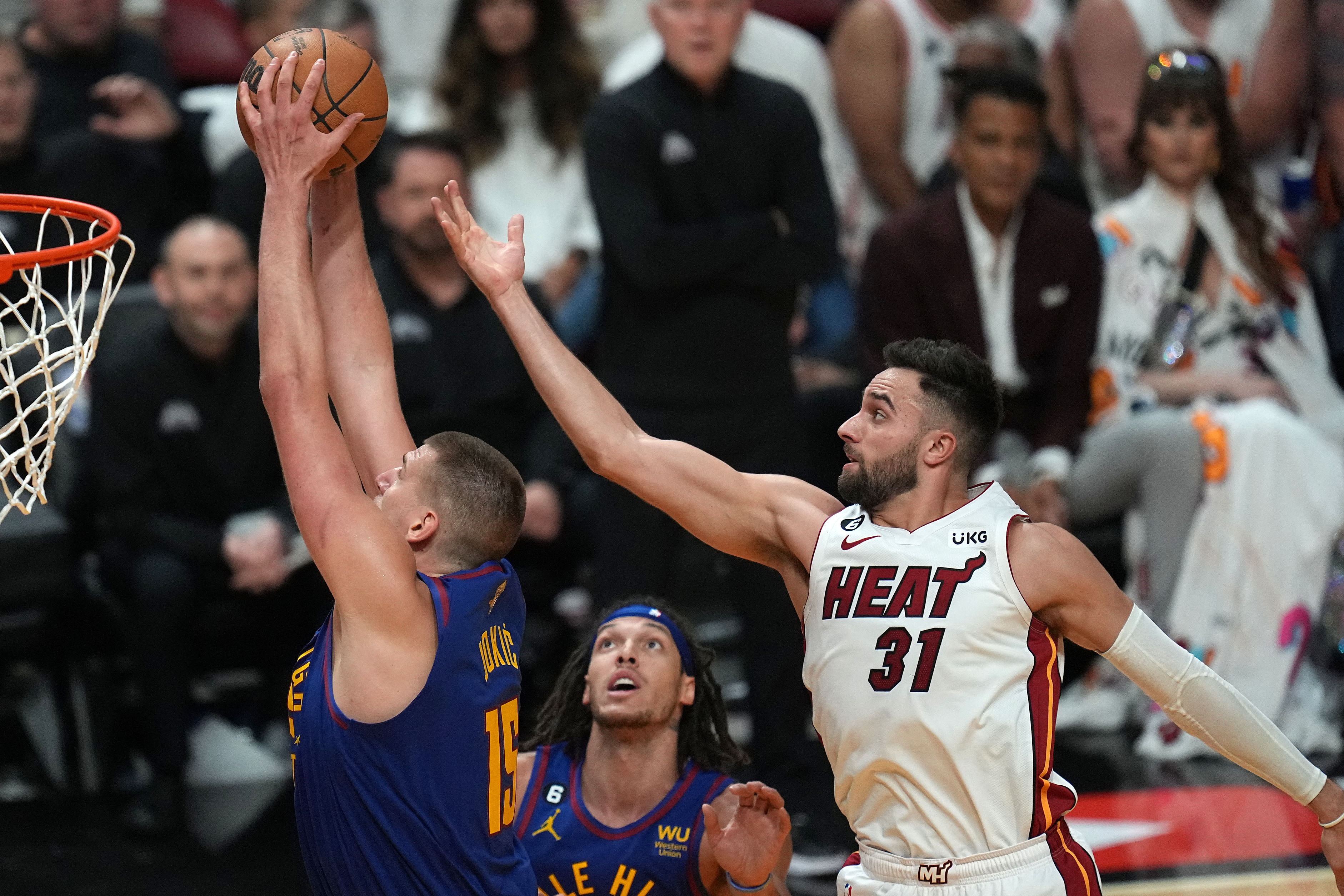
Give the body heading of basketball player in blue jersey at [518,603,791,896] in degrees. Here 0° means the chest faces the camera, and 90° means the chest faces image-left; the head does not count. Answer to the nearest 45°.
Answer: approximately 0°

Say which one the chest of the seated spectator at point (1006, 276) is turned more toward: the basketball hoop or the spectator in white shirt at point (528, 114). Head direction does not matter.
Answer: the basketball hoop

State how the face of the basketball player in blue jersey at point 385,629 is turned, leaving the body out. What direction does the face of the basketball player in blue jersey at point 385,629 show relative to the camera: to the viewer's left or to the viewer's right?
to the viewer's left

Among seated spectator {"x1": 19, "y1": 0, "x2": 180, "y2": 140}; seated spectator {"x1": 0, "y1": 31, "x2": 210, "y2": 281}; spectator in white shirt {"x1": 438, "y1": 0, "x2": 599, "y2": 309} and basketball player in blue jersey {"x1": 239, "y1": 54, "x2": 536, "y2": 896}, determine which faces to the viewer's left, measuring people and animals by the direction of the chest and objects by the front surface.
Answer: the basketball player in blue jersey

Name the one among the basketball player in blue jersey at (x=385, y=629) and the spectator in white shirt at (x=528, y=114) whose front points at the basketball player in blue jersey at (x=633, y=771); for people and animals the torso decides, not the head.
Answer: the spectator in white shirt

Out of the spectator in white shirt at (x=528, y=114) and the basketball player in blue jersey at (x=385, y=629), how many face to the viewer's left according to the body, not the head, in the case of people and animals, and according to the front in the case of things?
1
